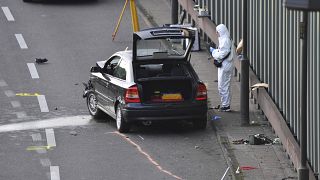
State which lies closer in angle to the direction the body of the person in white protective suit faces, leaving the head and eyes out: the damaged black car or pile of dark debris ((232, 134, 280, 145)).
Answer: the damaged black car

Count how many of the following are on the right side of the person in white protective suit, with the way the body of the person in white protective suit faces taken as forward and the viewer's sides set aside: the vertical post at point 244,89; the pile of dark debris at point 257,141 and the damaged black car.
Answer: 0

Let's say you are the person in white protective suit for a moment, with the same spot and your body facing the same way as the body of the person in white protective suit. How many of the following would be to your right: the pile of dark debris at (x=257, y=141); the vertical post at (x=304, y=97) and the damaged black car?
0

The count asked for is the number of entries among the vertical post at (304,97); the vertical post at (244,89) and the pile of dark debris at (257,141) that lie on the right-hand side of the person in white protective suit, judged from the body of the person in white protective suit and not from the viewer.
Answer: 0

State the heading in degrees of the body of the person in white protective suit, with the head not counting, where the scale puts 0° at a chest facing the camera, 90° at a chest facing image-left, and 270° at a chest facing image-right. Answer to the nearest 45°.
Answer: approximately 90°

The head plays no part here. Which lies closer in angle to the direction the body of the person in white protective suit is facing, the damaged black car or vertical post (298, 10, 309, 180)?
the damaged black car

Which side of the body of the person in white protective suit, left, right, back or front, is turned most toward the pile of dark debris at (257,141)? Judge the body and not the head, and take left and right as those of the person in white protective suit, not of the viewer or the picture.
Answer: left

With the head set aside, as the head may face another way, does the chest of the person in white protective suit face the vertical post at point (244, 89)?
no

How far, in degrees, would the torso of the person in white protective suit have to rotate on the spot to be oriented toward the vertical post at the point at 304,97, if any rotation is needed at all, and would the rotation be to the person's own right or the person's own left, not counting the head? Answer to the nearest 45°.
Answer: approximately 90° to the person's own left
